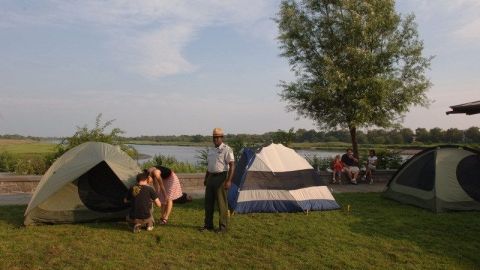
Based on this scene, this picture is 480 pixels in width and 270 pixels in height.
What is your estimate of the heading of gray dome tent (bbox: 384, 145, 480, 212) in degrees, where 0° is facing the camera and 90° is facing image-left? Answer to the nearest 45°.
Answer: approximately 315°

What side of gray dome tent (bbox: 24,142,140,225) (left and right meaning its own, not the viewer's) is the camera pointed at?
front

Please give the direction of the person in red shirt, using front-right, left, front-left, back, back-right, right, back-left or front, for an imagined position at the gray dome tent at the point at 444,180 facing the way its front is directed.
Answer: back

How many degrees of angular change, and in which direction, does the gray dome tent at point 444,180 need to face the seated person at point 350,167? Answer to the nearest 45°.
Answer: approximately 180°

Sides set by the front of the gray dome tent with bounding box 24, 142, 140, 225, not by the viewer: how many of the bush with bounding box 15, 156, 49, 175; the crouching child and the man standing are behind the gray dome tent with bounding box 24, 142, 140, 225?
1

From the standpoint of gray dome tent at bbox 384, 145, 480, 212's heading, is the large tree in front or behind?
behind

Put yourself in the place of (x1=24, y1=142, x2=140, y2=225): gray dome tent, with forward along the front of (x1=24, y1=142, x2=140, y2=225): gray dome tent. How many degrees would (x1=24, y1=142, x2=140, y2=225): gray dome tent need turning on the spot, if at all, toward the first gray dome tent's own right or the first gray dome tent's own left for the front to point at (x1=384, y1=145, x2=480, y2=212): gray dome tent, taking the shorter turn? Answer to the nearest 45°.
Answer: approximately 90° to the first gray dome tent's own left

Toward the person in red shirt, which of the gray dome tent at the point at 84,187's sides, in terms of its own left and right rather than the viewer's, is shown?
left

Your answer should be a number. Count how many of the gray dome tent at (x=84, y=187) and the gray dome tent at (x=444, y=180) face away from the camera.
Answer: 0
